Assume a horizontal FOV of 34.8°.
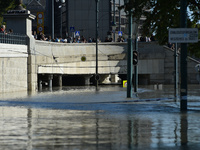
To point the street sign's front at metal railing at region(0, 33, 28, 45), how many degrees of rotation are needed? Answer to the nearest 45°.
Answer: approximately 135° to its right

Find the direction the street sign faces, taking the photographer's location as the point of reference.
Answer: facing the viewer

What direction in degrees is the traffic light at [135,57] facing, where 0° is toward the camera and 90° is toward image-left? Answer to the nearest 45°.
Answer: approximately 0°

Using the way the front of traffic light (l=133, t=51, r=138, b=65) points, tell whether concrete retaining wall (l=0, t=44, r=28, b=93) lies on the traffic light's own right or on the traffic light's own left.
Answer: on the traffic light's own right

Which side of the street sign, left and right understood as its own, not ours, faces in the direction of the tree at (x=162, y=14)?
back

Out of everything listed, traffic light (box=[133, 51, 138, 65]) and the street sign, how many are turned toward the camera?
2
